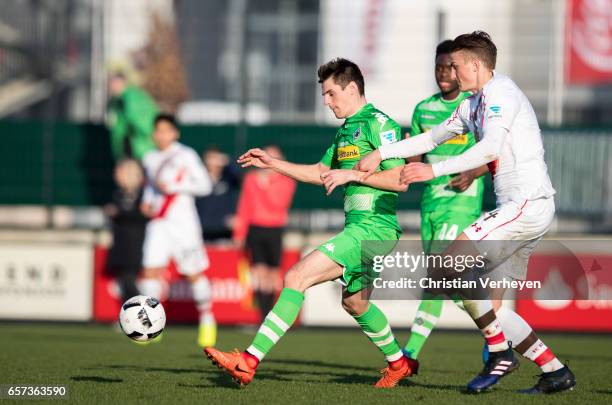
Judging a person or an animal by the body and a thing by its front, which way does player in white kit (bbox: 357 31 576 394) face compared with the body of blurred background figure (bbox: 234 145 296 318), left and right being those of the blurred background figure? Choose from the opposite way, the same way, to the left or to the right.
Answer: to the right

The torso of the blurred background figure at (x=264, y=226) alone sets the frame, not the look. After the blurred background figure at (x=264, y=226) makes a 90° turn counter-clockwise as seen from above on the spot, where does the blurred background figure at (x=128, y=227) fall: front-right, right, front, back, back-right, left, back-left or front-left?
back

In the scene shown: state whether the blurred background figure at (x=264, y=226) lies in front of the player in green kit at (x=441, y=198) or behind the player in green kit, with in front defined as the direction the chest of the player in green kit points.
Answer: behind

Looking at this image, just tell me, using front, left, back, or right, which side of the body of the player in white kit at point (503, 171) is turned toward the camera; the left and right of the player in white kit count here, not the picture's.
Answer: left

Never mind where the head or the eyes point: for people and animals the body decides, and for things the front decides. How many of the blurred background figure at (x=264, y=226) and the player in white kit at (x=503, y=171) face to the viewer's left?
1

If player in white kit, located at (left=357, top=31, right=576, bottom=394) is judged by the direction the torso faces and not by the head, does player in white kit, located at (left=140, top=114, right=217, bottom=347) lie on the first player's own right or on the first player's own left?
on the first player's own right

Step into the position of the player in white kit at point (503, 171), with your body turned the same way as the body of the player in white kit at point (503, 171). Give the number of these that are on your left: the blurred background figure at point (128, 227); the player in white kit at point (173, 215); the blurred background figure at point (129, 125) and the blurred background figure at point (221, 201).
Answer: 0

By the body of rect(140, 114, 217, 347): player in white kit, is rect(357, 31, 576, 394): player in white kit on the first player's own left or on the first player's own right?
on the first player's own left

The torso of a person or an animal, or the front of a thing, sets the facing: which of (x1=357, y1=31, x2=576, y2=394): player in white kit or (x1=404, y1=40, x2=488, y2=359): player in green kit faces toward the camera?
the player in green kit

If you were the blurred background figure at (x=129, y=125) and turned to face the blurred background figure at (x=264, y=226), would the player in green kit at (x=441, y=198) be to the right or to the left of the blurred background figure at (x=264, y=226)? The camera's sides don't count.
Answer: right

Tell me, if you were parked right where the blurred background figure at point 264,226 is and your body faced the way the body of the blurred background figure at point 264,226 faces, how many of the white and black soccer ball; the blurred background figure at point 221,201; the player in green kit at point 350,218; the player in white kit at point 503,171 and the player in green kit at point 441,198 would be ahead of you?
4

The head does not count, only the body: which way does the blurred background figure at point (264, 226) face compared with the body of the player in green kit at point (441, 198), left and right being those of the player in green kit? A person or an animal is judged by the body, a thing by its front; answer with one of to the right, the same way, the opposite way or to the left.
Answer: the same way

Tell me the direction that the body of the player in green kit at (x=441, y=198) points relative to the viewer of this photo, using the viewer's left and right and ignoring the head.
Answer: facing the viewer

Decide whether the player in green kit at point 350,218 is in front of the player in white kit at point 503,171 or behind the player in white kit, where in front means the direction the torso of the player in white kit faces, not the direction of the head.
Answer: in front

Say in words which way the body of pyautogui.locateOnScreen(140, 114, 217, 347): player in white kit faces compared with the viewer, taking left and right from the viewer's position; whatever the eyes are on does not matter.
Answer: facing the viewer and to the left of the viewer

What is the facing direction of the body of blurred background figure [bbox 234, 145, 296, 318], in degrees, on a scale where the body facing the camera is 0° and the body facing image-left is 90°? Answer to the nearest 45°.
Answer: approximately 0°

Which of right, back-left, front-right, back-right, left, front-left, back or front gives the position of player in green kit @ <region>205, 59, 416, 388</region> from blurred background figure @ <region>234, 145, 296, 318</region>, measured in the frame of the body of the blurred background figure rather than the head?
front

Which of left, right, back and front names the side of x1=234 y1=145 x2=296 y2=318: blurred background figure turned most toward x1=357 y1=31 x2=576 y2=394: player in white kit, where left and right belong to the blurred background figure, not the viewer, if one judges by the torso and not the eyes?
front

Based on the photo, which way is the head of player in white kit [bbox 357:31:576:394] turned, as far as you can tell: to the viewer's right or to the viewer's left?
to the viewer's left
